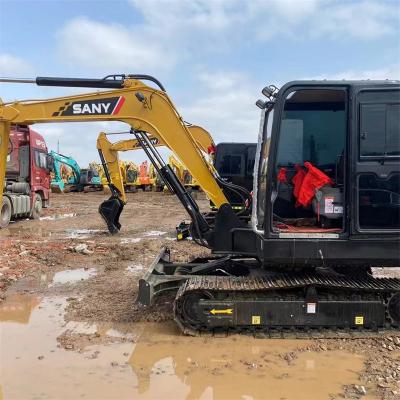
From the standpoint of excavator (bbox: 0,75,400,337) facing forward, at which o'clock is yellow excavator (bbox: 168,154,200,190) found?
The yellow excavator is roughly at 3 o'clock from the excavator.

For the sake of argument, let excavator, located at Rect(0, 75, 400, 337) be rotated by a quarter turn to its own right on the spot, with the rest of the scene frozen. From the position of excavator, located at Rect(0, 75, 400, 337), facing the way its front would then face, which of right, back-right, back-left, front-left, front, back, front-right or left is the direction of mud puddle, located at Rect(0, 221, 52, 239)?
front-left

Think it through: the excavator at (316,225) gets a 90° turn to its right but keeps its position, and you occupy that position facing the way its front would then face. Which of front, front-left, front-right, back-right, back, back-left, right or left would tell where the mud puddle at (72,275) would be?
front-left

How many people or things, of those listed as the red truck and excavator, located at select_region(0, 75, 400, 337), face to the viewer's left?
1

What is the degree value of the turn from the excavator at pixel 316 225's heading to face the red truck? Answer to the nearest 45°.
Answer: approximately 45° to its right

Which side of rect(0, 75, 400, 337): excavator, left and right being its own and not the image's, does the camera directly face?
left
